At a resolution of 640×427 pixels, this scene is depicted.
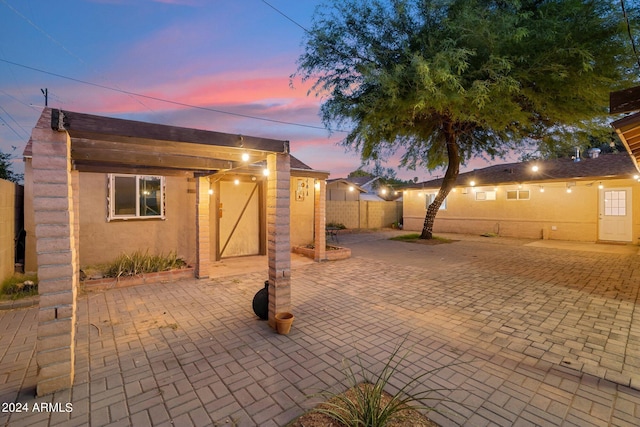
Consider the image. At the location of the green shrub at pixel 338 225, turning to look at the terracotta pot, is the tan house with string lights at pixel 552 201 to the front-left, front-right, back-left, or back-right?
front-left

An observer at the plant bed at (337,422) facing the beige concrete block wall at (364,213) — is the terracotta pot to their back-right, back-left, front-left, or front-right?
front-left

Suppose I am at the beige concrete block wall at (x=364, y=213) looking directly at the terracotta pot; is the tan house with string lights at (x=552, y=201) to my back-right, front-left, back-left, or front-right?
front-left

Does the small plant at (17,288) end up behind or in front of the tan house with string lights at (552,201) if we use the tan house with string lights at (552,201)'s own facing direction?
in front

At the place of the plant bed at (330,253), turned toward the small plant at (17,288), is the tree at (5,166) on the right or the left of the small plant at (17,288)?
right

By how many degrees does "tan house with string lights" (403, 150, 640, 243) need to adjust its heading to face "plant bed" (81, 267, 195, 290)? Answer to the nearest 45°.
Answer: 0° — it already faces it

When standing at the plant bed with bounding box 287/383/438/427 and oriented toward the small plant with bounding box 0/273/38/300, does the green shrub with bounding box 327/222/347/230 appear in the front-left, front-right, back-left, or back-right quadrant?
front-right

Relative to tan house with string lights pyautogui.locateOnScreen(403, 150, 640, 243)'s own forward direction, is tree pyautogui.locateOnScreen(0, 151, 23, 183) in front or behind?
in front

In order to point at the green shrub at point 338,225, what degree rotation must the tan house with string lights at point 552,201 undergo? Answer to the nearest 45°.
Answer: approximately 45° to its right

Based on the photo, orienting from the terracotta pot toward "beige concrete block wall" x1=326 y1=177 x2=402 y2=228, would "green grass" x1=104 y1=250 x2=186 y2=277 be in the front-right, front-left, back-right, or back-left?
front-left

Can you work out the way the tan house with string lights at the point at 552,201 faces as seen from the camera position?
facing the viewer and to the left of the viewer

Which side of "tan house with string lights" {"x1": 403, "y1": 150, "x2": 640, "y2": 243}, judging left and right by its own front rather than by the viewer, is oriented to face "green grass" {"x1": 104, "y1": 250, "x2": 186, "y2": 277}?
front
